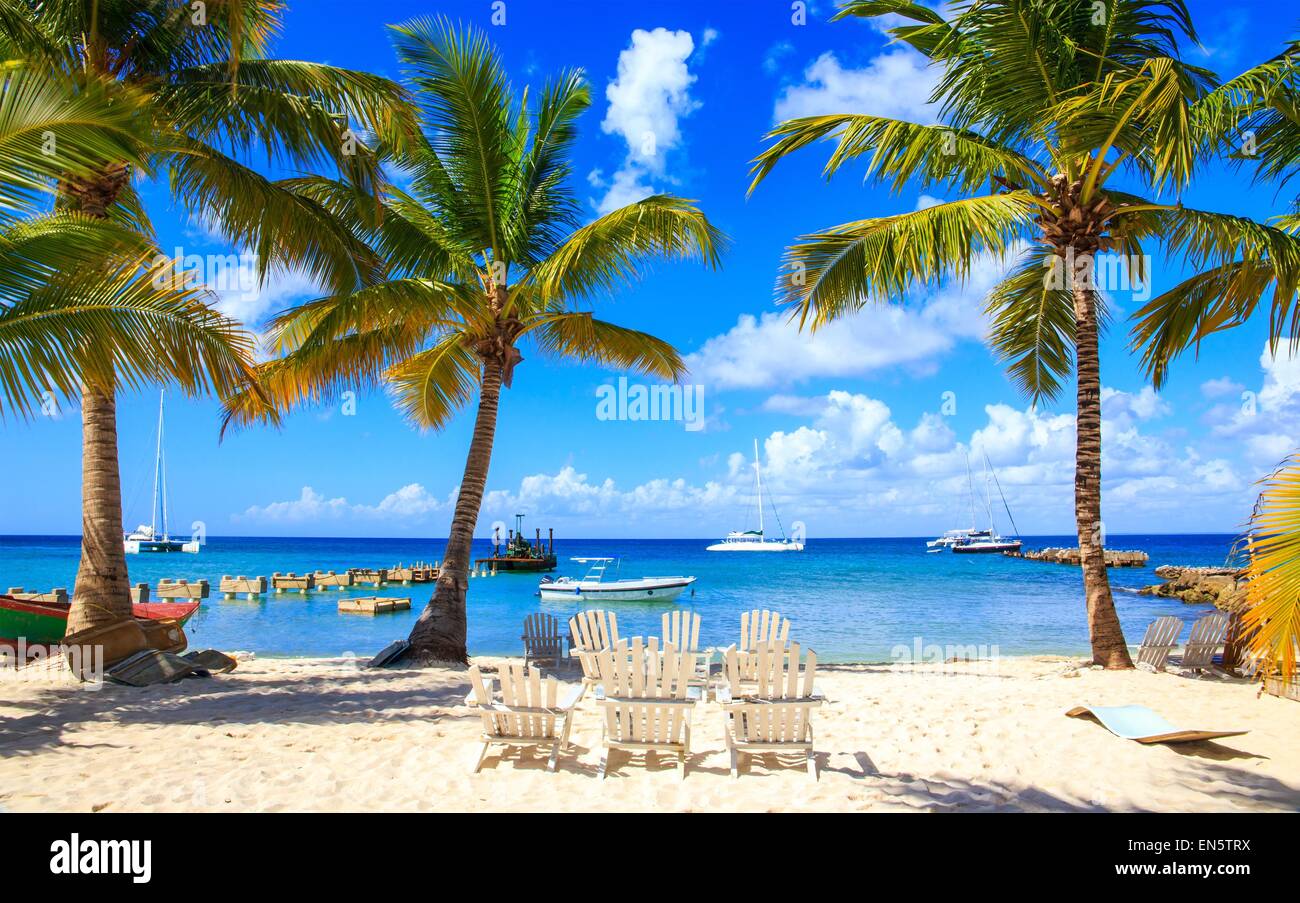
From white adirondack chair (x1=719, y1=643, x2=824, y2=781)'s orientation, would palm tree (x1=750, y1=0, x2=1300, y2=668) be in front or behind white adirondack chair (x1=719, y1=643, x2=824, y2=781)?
in front

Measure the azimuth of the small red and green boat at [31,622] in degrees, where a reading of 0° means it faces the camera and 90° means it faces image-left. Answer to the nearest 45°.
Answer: approximately 270°

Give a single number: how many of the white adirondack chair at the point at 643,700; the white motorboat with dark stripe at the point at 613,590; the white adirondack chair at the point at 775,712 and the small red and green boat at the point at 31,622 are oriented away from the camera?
2

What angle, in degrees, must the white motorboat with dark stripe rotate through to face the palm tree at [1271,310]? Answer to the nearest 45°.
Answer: approximately 90° to its right

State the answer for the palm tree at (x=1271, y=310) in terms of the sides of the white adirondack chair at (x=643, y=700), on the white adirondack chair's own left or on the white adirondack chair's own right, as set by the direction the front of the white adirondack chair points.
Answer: on the white adirondack chair's own right

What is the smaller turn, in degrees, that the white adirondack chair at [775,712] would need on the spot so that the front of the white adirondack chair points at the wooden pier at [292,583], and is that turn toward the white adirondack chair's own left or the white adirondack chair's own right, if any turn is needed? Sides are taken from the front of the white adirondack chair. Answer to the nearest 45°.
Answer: approximately 45° to the white adirondack chair's own left

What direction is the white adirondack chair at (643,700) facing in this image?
away from the camera

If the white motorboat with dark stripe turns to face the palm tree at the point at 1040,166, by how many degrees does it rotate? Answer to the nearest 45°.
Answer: approximately 90° to its right

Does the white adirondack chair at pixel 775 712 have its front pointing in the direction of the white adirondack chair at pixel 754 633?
yes

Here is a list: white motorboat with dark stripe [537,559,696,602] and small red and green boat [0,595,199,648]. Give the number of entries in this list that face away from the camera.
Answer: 0

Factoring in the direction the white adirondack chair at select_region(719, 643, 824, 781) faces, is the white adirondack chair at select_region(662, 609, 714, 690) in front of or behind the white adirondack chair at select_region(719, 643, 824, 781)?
in front

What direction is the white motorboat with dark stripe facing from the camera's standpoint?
to the viewer's right

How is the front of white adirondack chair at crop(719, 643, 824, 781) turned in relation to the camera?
facing away from the viewer

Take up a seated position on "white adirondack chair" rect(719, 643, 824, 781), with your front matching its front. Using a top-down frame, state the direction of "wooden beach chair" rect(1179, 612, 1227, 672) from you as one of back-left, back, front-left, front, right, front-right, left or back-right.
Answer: front-right

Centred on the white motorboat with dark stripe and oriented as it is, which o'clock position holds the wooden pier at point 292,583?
The wooden pier is roughly at 6 o'clock from the white motorboat with dark stripe.

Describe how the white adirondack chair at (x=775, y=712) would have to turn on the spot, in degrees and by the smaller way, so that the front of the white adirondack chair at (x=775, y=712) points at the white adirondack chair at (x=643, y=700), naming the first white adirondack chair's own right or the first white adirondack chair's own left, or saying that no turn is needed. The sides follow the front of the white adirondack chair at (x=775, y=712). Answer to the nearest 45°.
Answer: approximately 90° to the first white adirondack chair's own left
